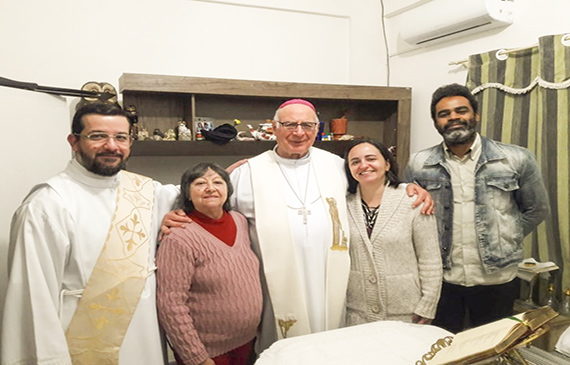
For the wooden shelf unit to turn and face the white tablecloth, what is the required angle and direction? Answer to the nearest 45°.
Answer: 0° — it already faces it

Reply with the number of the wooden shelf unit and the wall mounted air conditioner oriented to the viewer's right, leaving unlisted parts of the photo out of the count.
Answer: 0

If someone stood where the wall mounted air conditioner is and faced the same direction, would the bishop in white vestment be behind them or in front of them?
in front

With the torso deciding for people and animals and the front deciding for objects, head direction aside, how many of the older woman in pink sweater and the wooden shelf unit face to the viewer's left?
0
